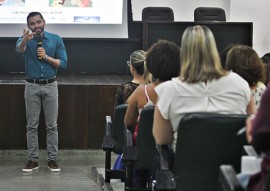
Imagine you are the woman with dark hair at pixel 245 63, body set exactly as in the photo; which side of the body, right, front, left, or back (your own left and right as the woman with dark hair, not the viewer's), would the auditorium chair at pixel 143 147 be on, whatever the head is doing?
left

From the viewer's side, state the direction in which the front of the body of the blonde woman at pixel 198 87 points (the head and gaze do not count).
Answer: away from the camera

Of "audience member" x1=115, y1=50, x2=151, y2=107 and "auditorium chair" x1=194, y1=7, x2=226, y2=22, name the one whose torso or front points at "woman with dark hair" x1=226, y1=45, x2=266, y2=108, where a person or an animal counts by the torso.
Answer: the auditorium chair

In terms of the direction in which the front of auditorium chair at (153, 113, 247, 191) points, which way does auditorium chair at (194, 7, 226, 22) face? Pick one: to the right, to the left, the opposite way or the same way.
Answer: the opposite way

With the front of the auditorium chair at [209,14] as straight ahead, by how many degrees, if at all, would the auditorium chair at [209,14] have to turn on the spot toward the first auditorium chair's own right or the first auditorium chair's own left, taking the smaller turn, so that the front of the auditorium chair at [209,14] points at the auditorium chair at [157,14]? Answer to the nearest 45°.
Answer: approximately 90° to the first auditorium chair's own right

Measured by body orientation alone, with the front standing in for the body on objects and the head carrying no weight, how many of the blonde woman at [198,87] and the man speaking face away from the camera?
1

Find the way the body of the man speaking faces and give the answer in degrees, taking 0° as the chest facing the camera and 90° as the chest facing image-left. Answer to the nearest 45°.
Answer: approximately 0°

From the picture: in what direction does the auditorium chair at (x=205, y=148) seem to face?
away from the camera

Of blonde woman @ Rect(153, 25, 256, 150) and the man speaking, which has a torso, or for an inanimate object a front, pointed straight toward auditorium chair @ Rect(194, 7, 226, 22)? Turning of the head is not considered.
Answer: the blonde woman

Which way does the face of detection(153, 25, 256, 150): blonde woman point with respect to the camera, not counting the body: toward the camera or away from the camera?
away from the camera

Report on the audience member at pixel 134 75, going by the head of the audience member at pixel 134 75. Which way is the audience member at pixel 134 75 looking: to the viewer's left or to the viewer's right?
to the viewer's left

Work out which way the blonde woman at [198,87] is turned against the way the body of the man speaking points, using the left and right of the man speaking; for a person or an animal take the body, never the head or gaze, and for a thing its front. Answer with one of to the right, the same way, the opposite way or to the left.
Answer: the opposite way

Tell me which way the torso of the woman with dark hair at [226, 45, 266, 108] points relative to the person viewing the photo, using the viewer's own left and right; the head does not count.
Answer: facing away from the viewer

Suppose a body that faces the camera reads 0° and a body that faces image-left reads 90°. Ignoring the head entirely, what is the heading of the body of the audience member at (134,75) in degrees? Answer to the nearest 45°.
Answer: approximately 135°
